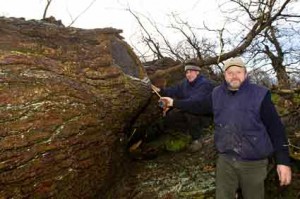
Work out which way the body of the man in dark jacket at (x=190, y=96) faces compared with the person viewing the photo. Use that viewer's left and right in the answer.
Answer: facing the viewer and to the left of the viewer

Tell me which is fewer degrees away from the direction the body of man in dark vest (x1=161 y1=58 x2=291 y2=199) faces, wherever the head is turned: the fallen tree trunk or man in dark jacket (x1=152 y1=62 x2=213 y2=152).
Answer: the fallen tree trunk

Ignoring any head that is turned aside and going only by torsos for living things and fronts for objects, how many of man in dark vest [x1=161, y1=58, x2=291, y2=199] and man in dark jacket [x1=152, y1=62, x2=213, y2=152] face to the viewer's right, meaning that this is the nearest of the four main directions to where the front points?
0

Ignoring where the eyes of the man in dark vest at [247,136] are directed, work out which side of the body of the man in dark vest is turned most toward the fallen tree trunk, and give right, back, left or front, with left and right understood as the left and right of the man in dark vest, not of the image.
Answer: right

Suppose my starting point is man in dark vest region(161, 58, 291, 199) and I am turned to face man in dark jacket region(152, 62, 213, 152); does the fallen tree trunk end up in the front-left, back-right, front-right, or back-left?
front-left

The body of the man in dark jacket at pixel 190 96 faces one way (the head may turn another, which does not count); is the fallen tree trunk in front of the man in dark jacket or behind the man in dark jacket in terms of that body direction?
in front

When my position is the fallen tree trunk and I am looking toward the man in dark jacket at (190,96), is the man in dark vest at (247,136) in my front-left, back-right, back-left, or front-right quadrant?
front-right

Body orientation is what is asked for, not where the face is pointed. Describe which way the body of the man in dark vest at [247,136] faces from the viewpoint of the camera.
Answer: toward the camera
